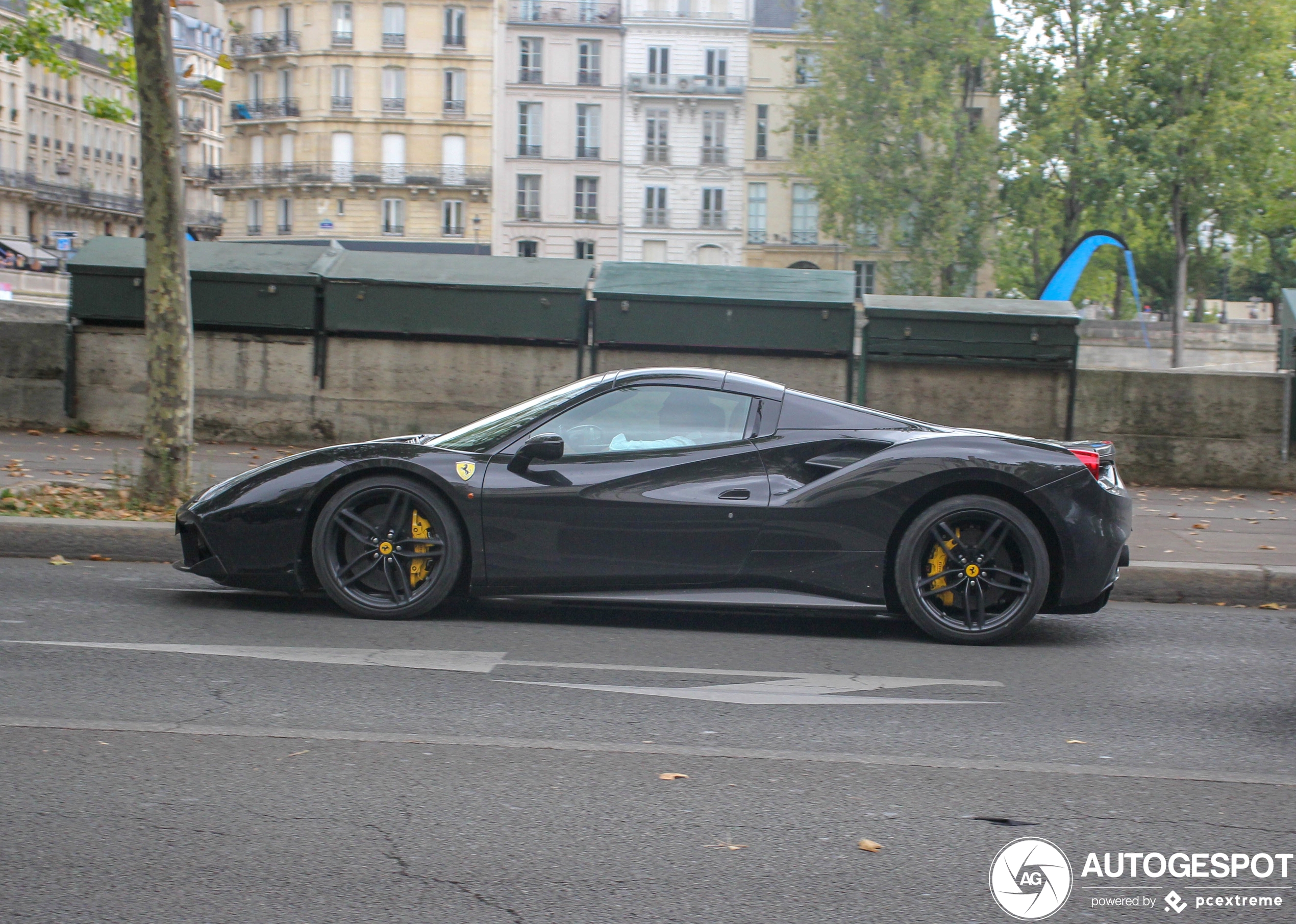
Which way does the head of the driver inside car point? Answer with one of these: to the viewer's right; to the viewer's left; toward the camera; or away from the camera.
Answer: to the viewer's left

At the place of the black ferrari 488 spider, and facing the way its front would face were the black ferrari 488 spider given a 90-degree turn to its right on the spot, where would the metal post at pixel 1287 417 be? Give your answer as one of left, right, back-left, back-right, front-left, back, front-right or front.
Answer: front-right

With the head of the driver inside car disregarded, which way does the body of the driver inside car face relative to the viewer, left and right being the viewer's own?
facing to the left of the viewer

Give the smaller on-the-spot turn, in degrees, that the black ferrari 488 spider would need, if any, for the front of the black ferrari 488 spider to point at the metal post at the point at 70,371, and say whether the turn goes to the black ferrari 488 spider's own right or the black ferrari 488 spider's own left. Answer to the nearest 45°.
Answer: approximately 45° to the black ferrari 488 spider's own right

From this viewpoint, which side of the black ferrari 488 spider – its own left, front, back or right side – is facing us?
left

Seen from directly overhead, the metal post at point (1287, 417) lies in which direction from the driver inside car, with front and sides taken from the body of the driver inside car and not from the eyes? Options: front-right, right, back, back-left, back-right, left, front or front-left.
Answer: back-right
